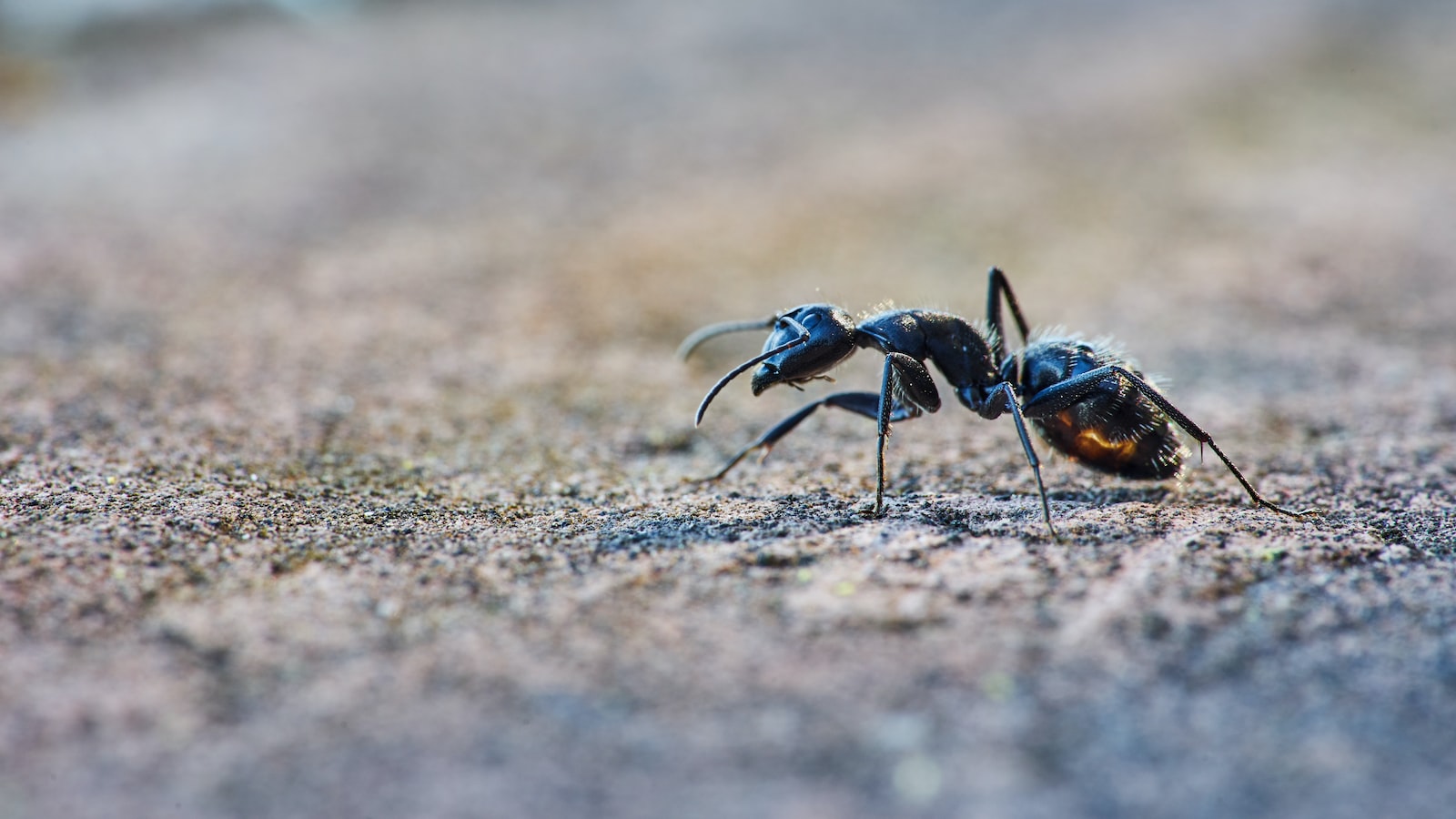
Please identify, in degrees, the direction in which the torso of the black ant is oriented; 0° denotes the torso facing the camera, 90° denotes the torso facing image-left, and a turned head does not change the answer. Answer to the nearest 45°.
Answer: approximately 90°
